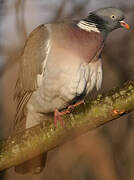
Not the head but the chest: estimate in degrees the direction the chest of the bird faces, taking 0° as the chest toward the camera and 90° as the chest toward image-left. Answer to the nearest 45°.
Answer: approximately 315°
